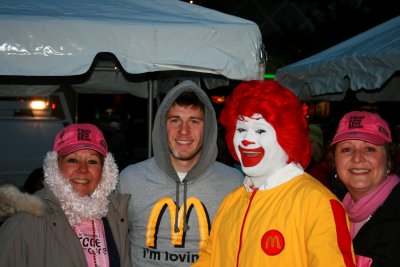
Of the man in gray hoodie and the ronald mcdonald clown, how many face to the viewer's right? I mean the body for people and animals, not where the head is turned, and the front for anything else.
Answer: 0

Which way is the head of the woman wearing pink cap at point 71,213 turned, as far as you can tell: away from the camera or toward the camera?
toward the camera

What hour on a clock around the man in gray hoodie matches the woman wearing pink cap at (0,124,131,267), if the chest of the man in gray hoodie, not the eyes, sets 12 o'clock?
The woman wearing pink cap is roughly at 2 o'clock from the man in gray hoodie.

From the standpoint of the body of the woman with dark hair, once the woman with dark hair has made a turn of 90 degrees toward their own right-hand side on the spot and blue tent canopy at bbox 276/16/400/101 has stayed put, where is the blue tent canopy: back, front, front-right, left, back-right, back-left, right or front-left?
front-right

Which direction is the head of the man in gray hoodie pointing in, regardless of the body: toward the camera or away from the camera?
toward the camera

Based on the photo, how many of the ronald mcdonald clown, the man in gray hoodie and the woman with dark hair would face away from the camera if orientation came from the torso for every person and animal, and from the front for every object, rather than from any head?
0

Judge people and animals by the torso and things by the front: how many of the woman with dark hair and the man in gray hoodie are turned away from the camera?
0

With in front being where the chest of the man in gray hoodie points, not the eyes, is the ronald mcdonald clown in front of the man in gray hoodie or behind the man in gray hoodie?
in front

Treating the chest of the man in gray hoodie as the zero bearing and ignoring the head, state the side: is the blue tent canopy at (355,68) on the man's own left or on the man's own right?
on the man's own left

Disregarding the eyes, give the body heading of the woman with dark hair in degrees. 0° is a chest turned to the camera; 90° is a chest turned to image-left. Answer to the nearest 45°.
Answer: approximately 45°

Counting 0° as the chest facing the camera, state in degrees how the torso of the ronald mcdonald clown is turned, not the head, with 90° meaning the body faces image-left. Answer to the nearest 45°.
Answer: approximately 45°

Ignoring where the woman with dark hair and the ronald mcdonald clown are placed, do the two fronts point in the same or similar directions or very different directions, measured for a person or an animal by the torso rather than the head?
same or similar directions

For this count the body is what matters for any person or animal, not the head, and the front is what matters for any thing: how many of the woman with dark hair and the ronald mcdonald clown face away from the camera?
0

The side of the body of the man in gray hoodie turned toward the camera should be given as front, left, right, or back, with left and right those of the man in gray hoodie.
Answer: front

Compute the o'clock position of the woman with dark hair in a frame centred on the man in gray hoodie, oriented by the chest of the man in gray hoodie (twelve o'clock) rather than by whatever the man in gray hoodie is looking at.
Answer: The woman with dark hair is roughly at 10 o'clock from the man in gray hoodie.

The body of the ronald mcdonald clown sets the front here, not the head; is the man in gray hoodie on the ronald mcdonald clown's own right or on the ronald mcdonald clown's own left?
on the ronald mcdonald clown's own right
